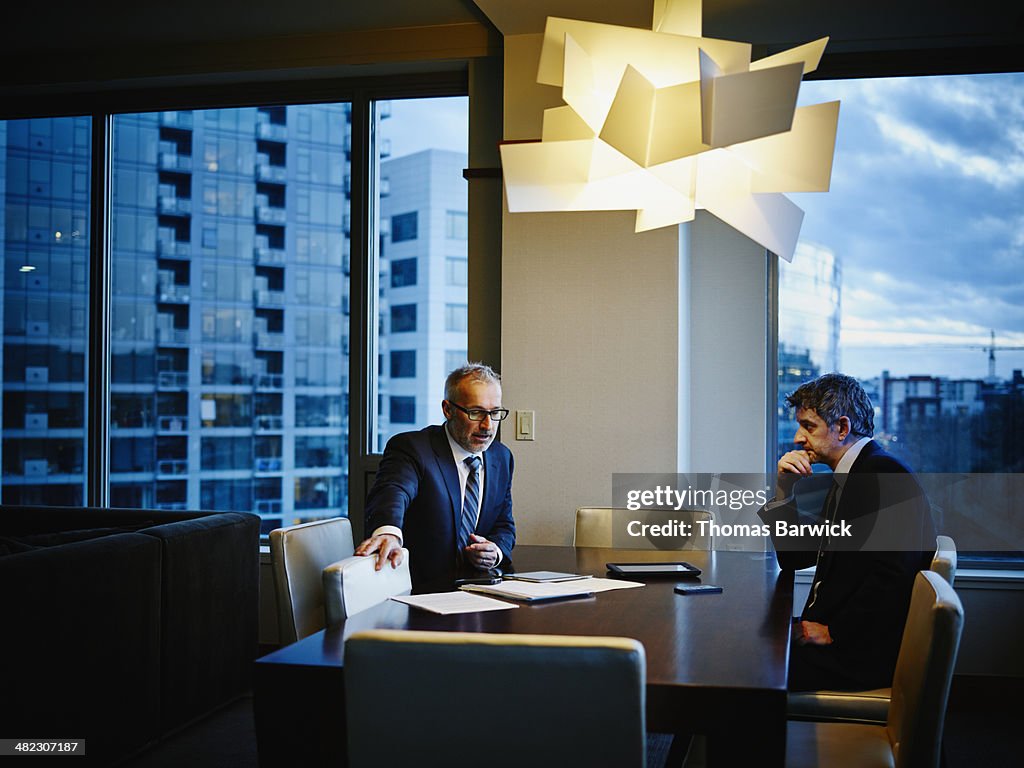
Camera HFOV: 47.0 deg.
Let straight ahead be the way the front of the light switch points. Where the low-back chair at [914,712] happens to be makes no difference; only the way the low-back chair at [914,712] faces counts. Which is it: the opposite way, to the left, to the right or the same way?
to the right

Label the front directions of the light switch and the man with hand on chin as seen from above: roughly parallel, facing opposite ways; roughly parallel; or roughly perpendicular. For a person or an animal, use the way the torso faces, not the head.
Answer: roughly perpendicular

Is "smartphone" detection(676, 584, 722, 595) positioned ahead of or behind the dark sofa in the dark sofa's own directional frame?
behind

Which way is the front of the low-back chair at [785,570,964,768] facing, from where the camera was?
facing to the left of the viewer

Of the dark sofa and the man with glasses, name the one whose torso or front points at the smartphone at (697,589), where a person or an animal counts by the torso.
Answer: the man with glasses

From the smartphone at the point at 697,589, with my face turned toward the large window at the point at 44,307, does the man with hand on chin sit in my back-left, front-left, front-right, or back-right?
back-right

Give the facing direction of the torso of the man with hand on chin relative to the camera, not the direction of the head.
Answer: to the viewer's left

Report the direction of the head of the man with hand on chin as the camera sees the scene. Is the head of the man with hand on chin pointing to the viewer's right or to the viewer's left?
to the viewer's left

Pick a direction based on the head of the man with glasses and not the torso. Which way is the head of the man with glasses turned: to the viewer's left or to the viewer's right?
to the viewer's right

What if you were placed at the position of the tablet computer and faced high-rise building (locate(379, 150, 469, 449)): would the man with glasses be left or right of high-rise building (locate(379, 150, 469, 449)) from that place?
left
